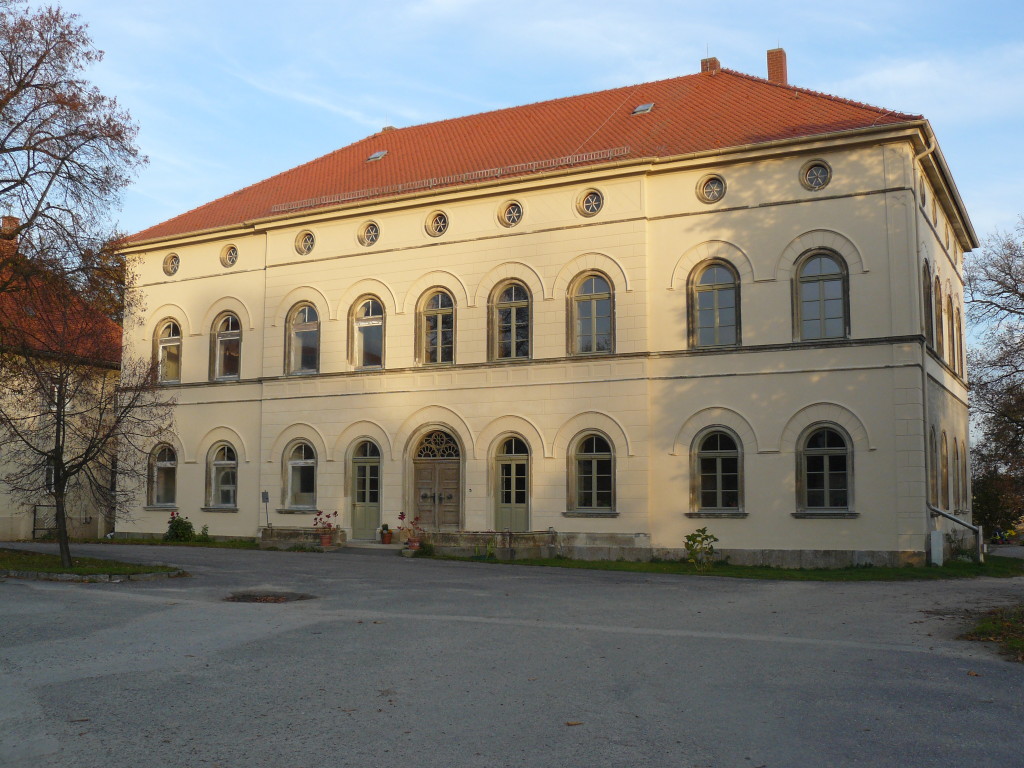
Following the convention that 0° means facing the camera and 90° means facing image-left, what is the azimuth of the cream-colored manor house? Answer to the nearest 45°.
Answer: approximately 45°

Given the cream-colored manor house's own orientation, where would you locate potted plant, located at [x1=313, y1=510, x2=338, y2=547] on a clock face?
The potted plant is roughly at 2 o'clock from the cream-colored manor house.

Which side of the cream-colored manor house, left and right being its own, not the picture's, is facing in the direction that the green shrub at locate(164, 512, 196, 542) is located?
right
